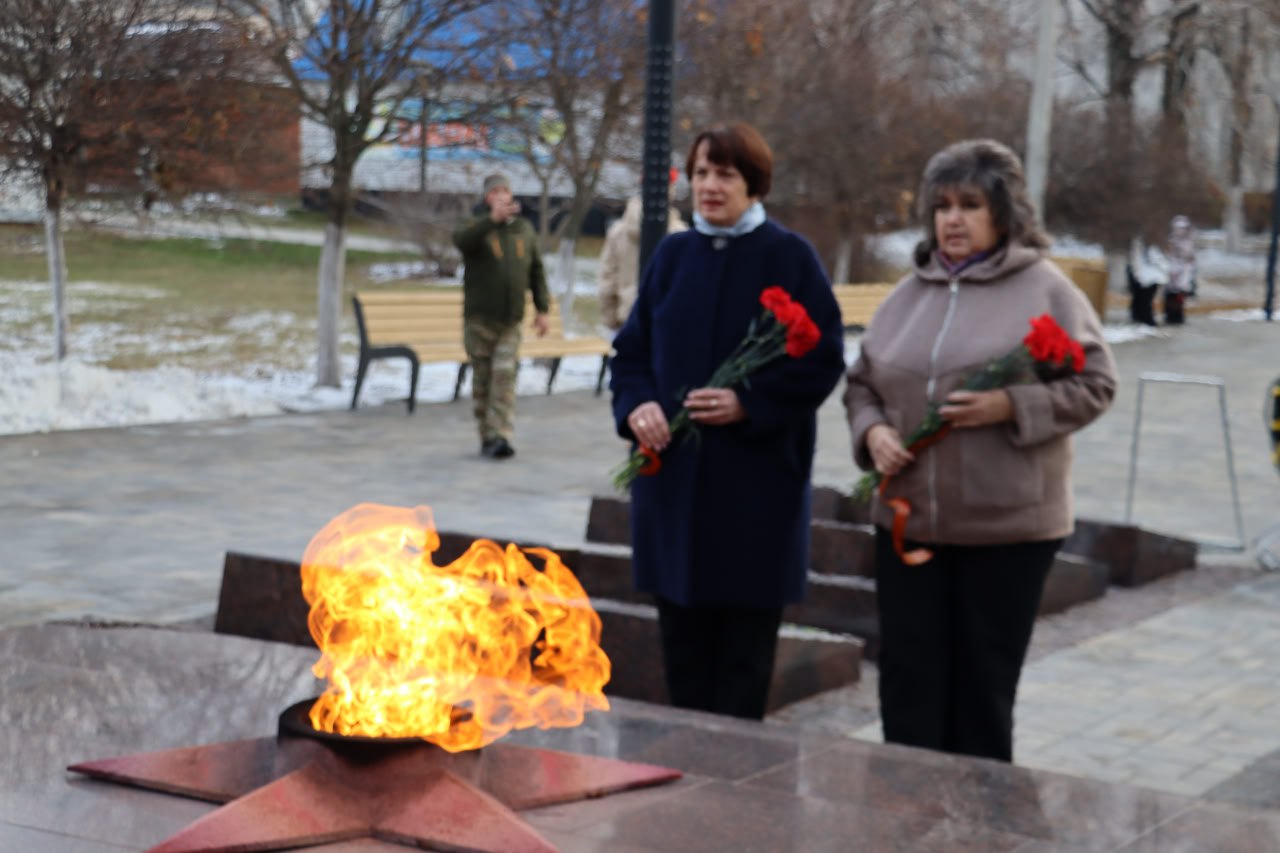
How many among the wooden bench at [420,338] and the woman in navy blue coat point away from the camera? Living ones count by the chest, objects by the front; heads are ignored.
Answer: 0

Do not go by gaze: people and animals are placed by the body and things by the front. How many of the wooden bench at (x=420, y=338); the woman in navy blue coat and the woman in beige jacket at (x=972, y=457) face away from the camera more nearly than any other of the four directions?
0

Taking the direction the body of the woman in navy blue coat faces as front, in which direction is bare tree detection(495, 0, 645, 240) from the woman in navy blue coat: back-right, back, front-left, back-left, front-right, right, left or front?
back-right

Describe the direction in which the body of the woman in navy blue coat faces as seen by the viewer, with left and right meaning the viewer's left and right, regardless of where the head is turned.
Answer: facing the viewer and to the left of the viewer

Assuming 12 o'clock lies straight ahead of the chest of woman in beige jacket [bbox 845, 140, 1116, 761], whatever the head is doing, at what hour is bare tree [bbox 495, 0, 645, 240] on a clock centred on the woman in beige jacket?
The bare tree is roughly at 4 o'clock from the woman in beige jacket.

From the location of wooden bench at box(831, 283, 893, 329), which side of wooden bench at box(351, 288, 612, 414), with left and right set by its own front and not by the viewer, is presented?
left

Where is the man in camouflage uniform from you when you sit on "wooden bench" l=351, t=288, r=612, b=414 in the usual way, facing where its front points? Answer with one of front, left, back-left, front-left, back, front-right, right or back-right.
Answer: front-right

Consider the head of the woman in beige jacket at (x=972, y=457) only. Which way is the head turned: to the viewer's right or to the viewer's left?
to the viewer's left

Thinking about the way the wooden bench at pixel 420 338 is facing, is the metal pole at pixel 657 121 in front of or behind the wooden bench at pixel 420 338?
in front

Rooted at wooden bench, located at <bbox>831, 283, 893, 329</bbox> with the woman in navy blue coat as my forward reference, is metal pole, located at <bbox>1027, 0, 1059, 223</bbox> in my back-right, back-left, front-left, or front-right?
back-left

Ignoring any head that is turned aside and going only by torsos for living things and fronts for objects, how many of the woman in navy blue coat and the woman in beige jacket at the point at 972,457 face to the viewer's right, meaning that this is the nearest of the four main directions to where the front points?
0
